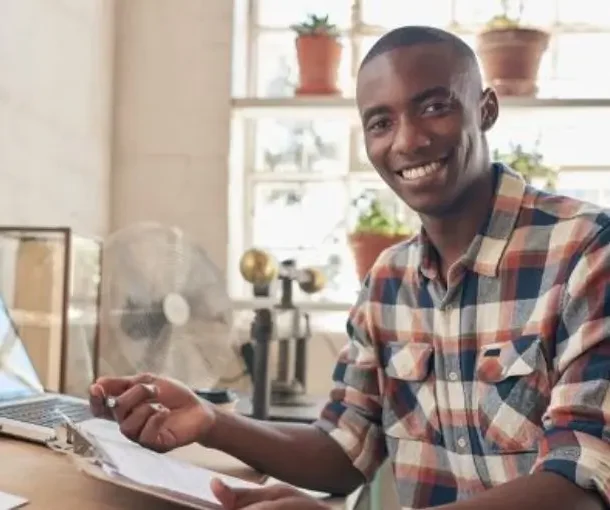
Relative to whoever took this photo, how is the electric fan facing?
facing the viewer and to the right of the viewer

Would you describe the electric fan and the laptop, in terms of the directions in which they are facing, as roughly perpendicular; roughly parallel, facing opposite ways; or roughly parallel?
roughly parallel

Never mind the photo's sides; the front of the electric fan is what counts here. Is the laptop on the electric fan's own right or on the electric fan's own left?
on the electric fan's own right

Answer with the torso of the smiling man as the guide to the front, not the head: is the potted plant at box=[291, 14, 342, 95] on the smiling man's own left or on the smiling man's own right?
on the smiling man's own right

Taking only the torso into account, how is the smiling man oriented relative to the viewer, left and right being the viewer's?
facing the viewer and to the left of the viewer

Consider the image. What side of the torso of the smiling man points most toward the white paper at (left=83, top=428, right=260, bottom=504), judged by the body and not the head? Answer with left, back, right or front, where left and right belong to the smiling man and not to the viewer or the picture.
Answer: front

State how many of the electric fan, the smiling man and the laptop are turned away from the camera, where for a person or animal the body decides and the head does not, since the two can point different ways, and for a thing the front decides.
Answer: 0

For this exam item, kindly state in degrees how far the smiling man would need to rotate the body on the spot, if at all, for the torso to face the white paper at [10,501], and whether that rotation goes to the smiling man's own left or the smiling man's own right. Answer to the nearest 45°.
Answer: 0° — they already face it

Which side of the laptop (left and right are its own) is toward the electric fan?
left

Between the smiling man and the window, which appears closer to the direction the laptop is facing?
the smiling man

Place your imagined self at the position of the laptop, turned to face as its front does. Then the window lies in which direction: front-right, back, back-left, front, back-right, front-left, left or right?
left

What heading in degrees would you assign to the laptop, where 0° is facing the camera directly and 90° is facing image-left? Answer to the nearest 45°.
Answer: approximately 315°
